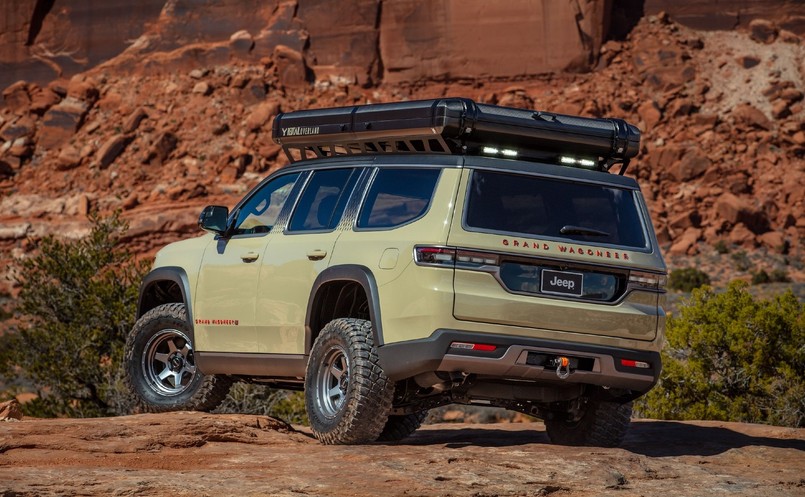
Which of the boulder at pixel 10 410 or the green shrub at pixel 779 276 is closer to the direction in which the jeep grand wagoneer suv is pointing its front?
the boulder

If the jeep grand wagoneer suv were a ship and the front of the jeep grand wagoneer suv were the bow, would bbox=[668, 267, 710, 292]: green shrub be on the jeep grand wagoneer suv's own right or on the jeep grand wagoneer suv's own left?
on the jeep grand wagoneer suv's own right

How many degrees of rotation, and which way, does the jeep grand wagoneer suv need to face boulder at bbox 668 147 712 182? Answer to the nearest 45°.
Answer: approximately 45° to its right

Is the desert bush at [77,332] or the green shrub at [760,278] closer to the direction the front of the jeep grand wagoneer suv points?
the desert bush

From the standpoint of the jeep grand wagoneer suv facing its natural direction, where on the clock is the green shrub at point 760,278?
The green shrub is roughly at 2 o'clock from the jeep grand wagoneer suv.

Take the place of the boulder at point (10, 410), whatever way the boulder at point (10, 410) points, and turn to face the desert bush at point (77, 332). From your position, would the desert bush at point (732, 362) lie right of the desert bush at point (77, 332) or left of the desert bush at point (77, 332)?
right

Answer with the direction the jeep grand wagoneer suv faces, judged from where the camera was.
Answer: facing away from the viewer and to the left of the viewer

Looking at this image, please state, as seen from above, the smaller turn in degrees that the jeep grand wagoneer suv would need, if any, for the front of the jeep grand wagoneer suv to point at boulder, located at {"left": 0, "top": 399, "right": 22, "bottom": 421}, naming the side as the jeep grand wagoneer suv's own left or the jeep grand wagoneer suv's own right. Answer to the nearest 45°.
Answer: approximately 45° to the jeep grand wagoneer suv's own left

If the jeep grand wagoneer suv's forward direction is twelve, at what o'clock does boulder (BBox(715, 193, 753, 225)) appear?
The boulder is roughly at 2 o'clock from the jeep grand wagoneer suv.

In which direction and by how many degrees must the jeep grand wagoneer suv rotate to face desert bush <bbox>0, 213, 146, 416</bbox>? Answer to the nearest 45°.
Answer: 0° — it already faces it

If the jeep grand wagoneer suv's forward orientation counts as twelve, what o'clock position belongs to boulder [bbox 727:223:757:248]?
The boulder is roughly at 2 o'clock from the jeep grand wagoneer suv.

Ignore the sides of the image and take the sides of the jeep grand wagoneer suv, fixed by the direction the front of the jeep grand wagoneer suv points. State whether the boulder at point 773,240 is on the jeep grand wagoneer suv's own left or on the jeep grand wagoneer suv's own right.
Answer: on the jeep grand wagoneer suv's own right
